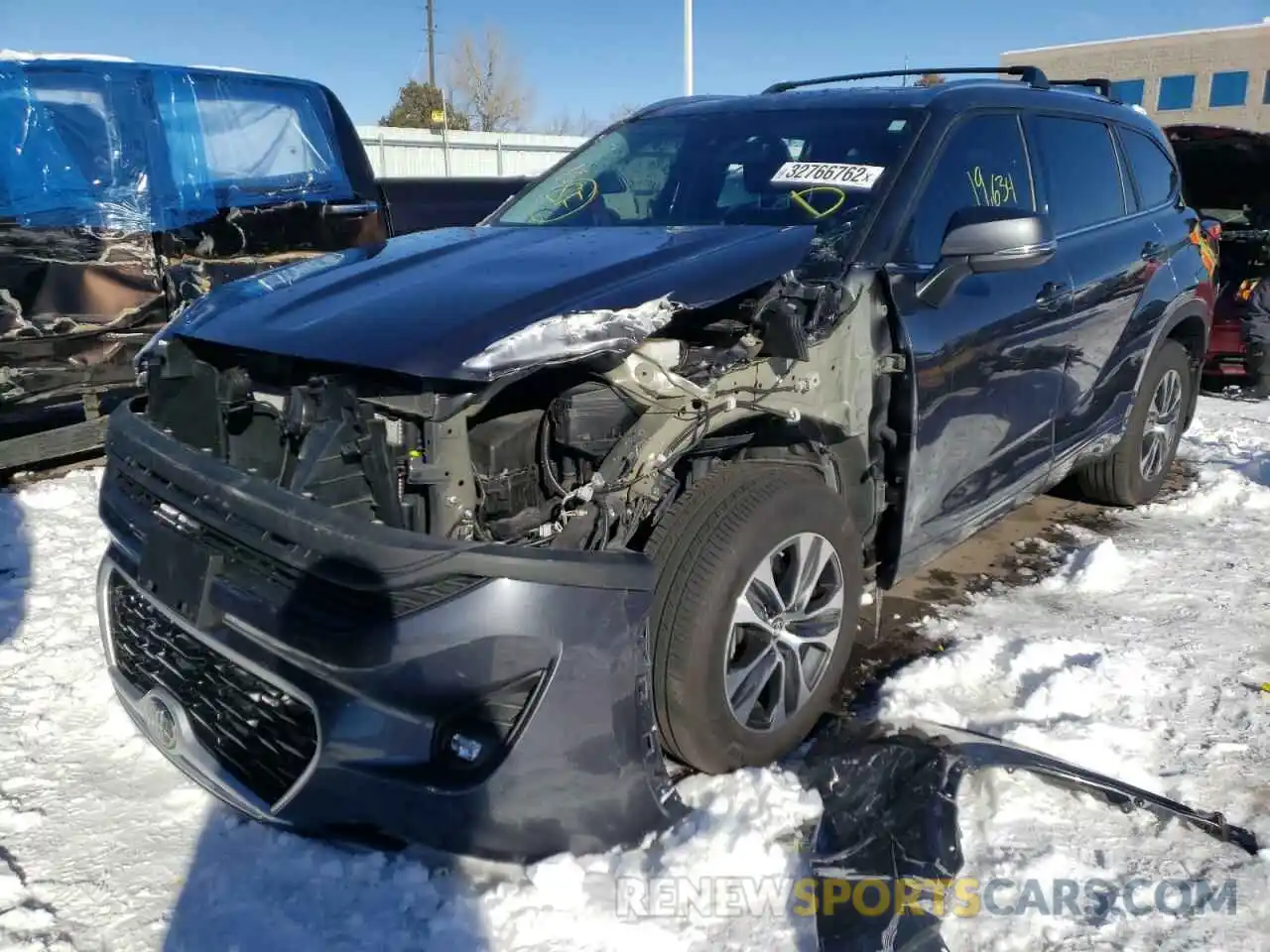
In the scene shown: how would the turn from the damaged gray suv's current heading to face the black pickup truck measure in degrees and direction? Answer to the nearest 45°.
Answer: approximately 90° to its right

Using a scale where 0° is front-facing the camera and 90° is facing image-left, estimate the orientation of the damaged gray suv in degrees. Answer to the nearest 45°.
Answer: approximately 45°

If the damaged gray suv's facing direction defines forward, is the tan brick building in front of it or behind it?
behind

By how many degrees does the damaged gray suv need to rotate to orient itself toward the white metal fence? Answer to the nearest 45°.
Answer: approximately 135° to its right

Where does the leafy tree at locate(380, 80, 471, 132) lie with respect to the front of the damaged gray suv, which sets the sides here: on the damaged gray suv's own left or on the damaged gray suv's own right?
on the damaged gray suv's own right

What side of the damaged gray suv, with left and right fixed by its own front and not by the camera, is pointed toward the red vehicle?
back
